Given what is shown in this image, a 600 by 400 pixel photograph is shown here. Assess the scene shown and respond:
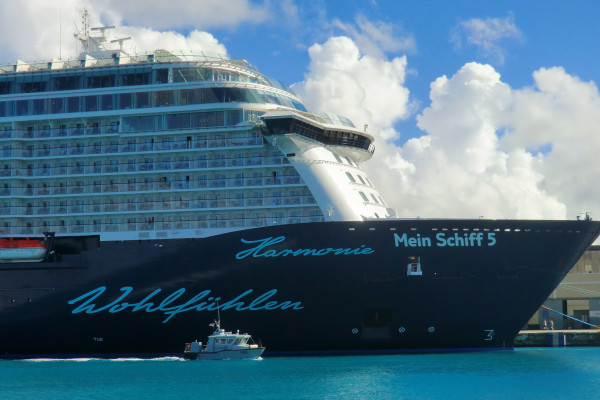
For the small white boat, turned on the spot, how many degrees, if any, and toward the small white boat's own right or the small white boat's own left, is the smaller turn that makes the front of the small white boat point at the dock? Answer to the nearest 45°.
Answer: approximately 45° to the small white boat's own left

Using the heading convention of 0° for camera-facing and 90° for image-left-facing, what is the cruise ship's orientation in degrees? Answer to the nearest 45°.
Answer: approximately 270°

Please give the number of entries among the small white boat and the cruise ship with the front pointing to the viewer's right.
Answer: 2

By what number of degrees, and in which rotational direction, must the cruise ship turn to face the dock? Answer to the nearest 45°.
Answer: approximately 45° to its left

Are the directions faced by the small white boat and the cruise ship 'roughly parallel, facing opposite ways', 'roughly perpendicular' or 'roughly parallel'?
roughly parallel

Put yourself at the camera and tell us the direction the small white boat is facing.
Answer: facing to the right of the viewer
